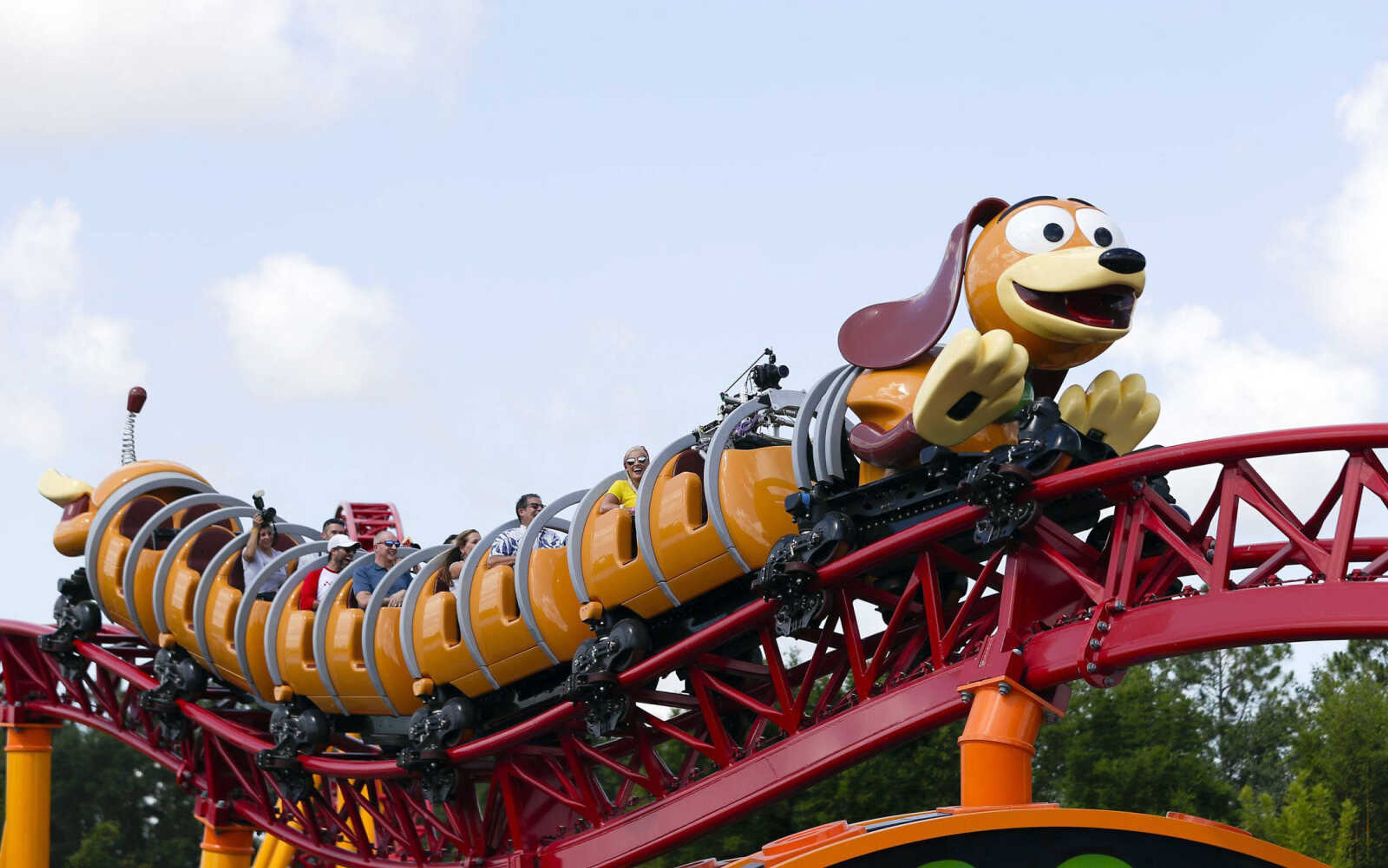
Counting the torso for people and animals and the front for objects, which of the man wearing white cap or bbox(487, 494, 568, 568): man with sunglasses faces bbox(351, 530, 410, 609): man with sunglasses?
the man wearing white cap

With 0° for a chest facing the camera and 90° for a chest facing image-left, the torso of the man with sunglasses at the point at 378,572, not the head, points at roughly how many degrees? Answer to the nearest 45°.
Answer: approximately 315°

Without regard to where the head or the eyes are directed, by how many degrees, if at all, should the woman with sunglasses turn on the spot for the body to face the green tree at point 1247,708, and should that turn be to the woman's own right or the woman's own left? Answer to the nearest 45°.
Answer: approximately 90° to the woman's own left

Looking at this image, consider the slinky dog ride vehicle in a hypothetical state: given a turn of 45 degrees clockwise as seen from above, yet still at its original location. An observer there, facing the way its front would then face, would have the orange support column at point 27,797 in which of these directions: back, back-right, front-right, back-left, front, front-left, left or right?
back-right

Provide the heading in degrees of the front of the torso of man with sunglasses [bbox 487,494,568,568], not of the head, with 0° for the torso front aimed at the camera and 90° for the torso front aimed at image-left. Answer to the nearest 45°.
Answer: approximately 315°

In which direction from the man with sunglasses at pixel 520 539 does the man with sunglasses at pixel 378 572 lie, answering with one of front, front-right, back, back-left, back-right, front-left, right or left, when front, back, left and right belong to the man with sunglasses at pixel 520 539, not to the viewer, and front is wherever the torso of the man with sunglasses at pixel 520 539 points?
back

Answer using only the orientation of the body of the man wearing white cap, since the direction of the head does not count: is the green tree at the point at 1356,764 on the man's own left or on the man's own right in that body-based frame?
on the man's own left

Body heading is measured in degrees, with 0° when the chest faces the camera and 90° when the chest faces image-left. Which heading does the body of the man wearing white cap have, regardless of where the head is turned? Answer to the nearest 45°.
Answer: approximately 315°

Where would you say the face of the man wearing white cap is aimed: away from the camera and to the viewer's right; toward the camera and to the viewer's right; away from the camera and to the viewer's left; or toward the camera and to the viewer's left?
toward the camera and to the viewer's right

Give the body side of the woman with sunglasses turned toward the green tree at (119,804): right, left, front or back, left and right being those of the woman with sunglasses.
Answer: back

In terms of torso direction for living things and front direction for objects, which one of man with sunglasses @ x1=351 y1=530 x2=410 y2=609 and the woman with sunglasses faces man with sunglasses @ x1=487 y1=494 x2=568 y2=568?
man with sunglasses @ x1=351 y1=530 x2=410 y2=609

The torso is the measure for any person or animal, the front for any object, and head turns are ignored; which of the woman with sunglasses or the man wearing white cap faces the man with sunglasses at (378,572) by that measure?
the man wearing white cap

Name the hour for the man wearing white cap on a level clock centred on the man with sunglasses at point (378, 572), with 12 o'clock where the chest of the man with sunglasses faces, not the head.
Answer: The man wearing white cap is roughly at 6 o'clock from the man with sunglasses.
